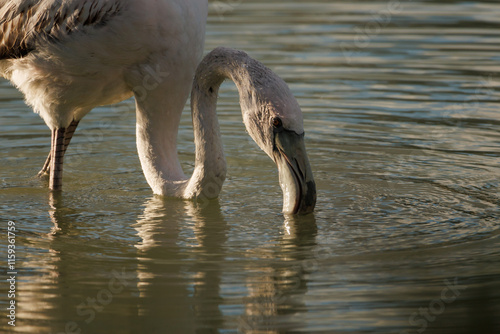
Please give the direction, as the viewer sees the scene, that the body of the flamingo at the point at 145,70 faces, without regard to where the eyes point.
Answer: to the viewer's right
